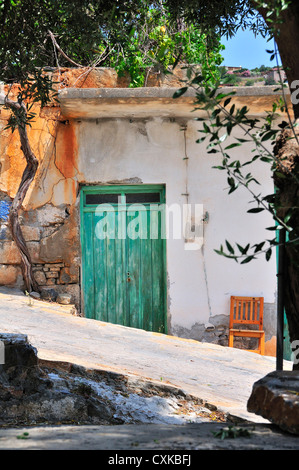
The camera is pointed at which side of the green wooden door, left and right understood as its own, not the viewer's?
front

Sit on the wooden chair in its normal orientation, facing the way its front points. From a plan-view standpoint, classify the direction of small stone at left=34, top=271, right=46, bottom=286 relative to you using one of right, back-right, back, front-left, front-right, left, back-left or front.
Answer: right

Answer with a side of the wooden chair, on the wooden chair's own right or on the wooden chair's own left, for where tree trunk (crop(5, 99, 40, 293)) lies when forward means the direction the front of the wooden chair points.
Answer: on the wooden chair's own right

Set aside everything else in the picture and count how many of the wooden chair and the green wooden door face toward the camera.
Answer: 2

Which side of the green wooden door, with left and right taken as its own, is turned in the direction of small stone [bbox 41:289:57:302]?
right

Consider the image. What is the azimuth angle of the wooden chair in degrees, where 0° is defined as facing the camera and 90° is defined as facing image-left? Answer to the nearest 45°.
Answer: approximately 0°

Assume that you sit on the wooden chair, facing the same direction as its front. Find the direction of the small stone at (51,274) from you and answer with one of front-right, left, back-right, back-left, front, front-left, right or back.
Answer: right

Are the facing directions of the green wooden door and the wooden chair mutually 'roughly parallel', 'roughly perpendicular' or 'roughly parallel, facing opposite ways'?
roughly parallel

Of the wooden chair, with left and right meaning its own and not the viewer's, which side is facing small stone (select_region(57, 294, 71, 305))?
right

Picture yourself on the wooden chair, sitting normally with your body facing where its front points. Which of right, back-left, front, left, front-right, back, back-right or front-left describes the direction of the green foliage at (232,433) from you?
front

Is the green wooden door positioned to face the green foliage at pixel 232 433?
yes

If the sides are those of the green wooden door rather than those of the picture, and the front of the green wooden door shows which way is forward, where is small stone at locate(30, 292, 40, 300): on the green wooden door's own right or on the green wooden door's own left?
on the green wooden door's own right

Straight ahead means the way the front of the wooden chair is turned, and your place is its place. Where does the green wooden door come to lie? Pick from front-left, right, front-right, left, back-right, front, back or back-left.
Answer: right
